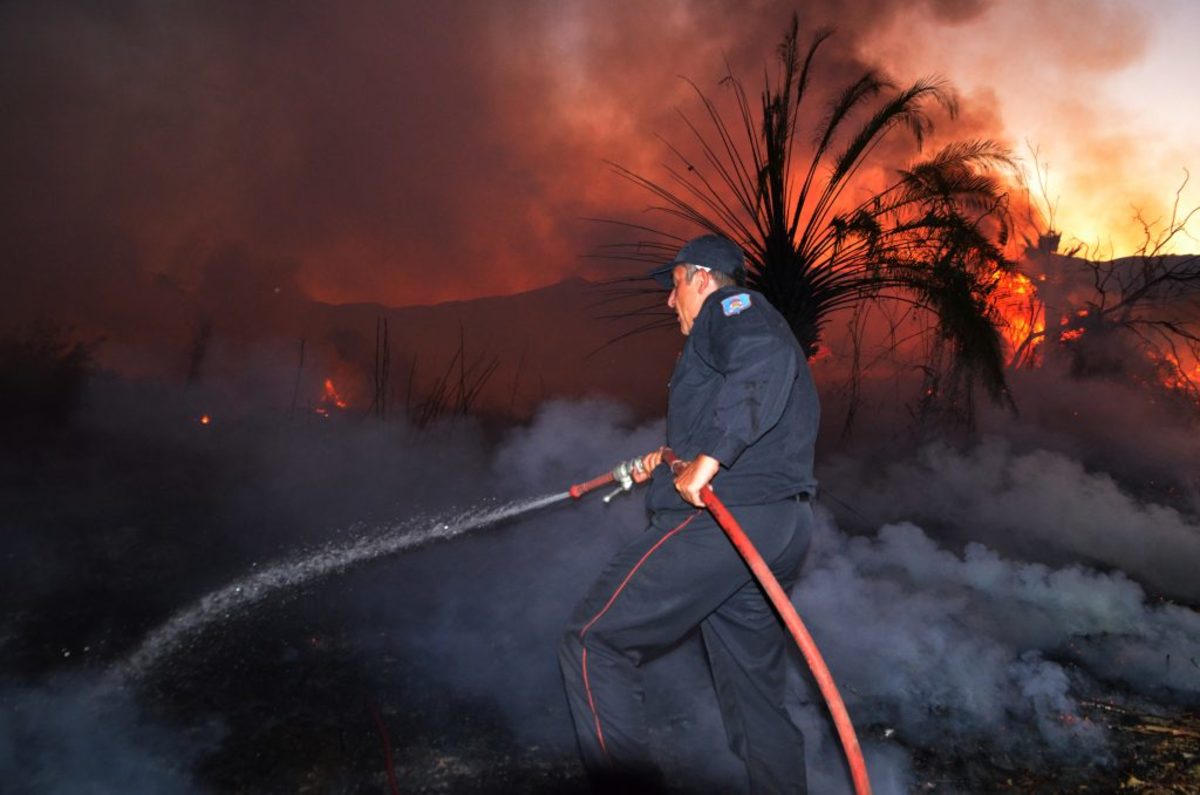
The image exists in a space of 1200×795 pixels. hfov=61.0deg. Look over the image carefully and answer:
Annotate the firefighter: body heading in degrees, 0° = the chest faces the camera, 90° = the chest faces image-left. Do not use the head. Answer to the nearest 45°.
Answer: approximately 90°

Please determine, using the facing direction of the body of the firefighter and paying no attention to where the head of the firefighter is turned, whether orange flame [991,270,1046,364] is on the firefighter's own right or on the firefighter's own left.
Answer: on the firefighter's own right

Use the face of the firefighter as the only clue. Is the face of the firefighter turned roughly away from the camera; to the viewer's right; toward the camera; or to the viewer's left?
to the viewer's left
